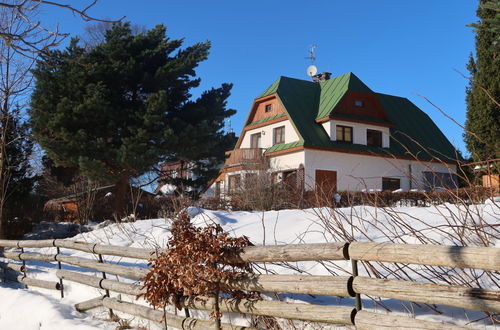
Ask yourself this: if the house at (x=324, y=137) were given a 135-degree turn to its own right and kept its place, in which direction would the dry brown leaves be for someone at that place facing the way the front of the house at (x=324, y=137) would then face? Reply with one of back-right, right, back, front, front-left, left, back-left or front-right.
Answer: back

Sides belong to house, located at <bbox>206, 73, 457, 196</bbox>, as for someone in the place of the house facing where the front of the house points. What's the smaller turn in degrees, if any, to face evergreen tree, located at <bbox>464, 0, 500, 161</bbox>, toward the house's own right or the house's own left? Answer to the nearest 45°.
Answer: approximately 90° to the house's own left

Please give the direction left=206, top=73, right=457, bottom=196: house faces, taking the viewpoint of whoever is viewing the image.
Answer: facing the viewer and to the left of the viewer

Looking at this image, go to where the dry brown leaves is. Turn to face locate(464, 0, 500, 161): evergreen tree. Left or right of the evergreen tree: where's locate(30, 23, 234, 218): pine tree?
left
